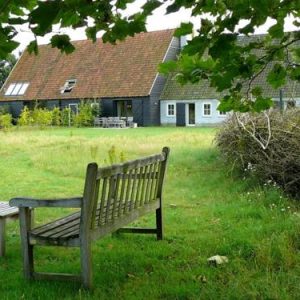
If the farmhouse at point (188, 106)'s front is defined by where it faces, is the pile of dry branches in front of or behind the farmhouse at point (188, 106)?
in front

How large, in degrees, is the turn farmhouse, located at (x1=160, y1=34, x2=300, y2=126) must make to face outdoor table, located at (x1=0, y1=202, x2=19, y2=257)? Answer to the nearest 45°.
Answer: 0° — it already faces it

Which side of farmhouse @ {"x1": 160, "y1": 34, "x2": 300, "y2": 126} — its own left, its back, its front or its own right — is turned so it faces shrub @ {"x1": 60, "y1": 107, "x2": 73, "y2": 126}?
right

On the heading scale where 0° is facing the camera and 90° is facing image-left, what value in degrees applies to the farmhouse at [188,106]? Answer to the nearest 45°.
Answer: approximately 0°

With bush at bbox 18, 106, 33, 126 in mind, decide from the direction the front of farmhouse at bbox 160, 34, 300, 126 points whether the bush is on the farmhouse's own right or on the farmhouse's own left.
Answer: on the farmhouse's own right

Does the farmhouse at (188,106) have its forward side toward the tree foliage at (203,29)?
yes

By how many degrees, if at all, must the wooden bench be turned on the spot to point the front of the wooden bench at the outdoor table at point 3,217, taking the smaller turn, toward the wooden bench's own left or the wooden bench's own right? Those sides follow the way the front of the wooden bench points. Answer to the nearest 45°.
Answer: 0° — it already faces it

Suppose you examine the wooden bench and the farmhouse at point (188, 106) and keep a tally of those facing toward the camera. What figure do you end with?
1

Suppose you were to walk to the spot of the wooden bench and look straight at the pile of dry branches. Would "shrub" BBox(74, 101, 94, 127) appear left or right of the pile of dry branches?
left
